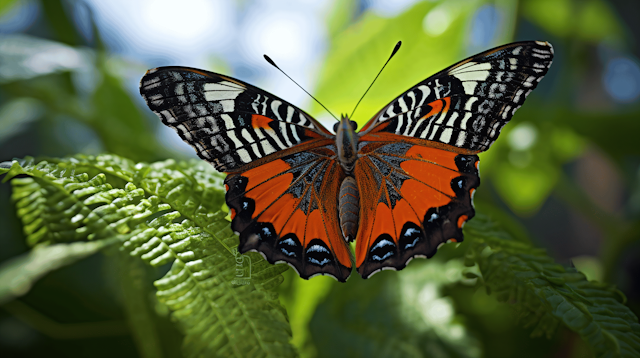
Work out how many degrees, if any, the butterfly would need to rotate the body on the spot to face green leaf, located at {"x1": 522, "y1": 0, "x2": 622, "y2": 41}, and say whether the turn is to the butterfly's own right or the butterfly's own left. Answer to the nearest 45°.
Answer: approximately 45° to the butterfly's own right

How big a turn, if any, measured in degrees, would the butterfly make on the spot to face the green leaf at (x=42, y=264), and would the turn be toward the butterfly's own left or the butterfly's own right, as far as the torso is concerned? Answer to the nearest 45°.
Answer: approximately 90° to the butterfly's own left

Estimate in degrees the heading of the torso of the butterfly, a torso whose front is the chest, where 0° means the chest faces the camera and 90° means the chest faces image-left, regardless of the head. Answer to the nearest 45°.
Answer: approximately 180°

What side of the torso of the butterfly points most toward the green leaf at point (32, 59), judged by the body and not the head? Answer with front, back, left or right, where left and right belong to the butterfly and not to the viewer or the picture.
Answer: left
